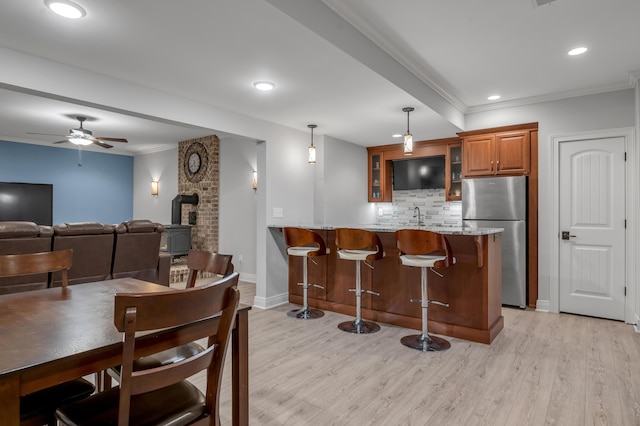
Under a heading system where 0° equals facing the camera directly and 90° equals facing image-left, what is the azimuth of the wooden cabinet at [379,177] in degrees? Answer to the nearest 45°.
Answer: approximately 45°

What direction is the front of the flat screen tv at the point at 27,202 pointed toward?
toward the camera

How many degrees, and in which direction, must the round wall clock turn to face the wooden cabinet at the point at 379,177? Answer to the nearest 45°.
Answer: approximately 90° to its left

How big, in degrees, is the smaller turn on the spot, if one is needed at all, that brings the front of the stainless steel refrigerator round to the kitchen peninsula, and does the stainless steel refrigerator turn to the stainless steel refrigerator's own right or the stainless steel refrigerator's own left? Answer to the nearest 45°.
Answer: approximately 45° to the stainless steel refrigerator's own right

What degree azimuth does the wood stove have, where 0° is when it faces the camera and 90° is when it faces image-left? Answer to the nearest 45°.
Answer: approximately 45°

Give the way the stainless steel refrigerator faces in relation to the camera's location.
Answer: facing the viewer

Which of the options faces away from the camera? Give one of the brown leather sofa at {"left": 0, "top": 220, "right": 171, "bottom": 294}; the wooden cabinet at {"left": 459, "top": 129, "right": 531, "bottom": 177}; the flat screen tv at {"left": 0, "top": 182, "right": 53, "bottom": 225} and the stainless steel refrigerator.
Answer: the brown leather sofa

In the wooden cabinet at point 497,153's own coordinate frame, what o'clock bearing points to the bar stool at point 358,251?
The bar stool is roughly at 1 o'clock from the wooden cabinet.

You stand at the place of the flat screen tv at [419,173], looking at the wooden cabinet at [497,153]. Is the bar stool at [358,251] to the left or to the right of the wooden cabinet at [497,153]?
right

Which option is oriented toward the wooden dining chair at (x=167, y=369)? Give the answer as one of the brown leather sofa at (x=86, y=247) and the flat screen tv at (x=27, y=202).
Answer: the flat screen tv

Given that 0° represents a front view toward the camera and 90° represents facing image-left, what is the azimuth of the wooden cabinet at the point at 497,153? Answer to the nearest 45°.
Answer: approximately 0°

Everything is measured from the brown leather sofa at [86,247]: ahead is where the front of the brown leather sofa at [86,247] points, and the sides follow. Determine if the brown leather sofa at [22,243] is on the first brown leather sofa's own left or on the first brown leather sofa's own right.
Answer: on the first brown leather sofa's own left

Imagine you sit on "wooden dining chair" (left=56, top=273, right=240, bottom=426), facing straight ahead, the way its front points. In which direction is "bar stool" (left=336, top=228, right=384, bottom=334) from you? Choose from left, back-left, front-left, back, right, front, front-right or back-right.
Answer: right
